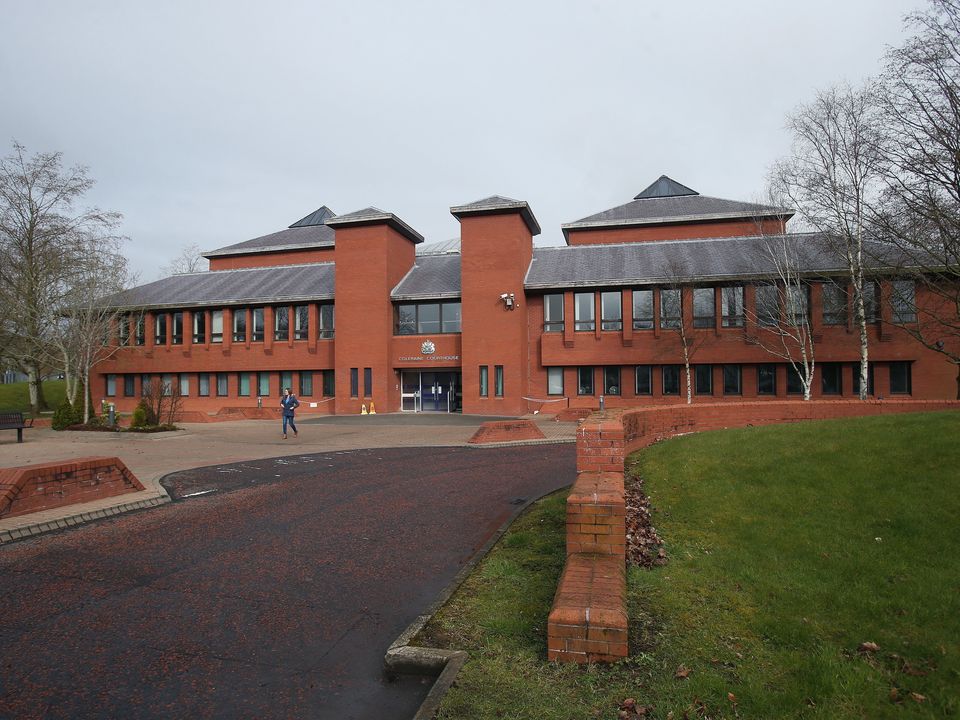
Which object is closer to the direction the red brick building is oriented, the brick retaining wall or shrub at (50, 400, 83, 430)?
the brick retaining wall

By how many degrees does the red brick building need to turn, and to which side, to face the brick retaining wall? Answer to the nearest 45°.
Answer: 0° — it already faces it

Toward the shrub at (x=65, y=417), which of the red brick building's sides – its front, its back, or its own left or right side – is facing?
right

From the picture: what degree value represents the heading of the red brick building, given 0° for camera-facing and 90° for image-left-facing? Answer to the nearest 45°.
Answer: approximately 0°

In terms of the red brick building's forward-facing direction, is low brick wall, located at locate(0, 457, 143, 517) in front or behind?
in front
